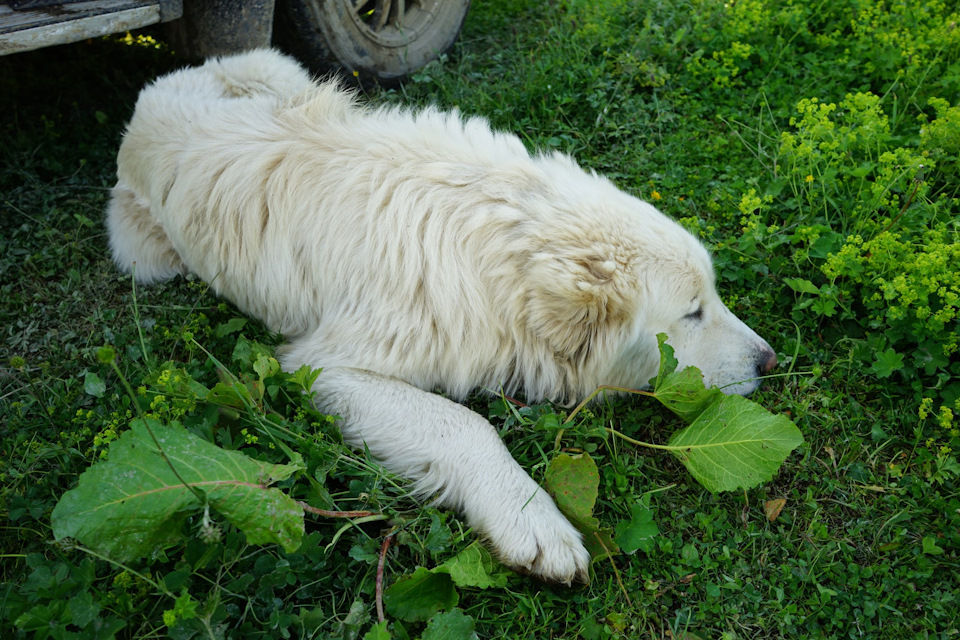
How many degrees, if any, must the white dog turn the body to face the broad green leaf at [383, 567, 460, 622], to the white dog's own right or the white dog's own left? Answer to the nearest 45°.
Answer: approximately 45° to the white dog's own right

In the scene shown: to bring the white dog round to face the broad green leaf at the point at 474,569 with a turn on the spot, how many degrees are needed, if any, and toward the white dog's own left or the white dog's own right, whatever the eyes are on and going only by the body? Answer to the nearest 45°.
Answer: approximately 45° to the white dog's own right

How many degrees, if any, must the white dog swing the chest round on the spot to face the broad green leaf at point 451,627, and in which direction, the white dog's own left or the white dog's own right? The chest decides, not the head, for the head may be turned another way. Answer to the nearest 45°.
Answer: approximately 45° to the white dog's own right

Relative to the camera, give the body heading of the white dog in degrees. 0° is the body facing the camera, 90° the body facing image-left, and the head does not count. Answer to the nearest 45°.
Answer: approximately 315°

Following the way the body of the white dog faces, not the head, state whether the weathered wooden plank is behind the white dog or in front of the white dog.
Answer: behind

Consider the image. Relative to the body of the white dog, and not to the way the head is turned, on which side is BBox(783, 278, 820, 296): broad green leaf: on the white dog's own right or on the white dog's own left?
on the white dog's own left

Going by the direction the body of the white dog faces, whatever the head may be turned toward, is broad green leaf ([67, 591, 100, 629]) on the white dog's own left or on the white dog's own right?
on the white dog's own right

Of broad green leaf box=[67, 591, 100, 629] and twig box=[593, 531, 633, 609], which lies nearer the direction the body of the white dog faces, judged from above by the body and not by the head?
the twig

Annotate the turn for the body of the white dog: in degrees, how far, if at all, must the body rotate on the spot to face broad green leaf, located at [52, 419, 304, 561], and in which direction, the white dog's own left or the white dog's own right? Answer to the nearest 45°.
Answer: approximately 90° to the white dog's own right
